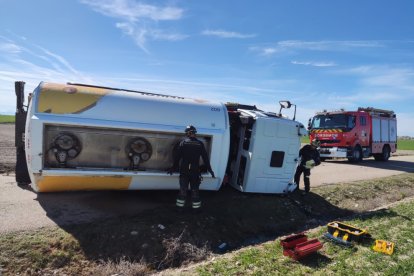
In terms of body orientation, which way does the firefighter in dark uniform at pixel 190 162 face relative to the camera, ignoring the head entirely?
away from the camera

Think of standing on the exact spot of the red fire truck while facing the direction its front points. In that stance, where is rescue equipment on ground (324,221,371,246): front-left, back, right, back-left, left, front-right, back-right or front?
front-left

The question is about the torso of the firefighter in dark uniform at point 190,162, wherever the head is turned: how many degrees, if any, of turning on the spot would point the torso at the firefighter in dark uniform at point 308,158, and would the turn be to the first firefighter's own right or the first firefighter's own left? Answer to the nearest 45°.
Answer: approximately 45° to the first firefighter's own right

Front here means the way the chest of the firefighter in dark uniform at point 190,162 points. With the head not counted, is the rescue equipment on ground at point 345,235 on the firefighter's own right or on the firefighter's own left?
on the firefighter's own right

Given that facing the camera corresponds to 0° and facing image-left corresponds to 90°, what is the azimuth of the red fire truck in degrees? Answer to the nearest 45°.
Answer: approximately 45°

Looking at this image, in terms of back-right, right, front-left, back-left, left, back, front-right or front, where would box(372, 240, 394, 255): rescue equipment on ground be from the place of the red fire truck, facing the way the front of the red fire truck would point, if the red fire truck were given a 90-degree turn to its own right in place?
back-left

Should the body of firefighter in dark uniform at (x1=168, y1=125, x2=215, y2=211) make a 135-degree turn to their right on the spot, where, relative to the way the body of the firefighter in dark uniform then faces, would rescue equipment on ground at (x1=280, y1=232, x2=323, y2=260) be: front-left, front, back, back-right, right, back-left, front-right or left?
front
